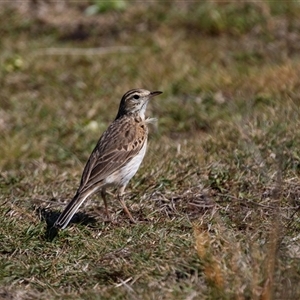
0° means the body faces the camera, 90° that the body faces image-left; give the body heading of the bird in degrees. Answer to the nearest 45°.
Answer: approximately 270°
